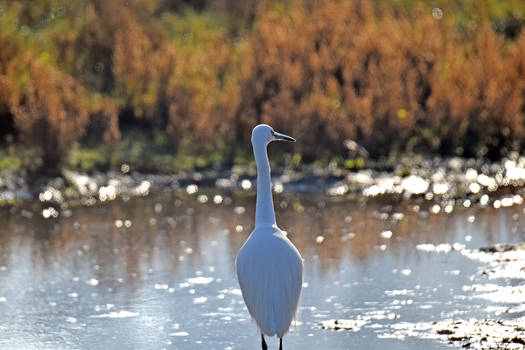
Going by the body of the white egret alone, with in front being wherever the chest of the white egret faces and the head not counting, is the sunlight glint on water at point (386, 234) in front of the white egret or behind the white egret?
in front

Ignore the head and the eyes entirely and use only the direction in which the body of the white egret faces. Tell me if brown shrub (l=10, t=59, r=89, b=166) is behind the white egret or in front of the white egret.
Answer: in front

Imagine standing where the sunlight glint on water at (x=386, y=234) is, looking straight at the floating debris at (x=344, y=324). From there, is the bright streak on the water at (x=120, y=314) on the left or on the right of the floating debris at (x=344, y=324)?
right

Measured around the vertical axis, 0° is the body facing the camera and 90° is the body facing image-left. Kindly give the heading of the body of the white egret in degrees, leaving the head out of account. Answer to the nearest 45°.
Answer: approximately 180°

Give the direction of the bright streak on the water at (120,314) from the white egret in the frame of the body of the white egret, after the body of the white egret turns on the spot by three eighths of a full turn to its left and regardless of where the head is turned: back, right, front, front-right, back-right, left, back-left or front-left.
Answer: right

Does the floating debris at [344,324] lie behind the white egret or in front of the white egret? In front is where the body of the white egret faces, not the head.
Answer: in front

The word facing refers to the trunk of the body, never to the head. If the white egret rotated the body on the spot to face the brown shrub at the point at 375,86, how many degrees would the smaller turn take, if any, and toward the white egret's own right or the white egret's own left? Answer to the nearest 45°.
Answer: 0° — it already faces it
